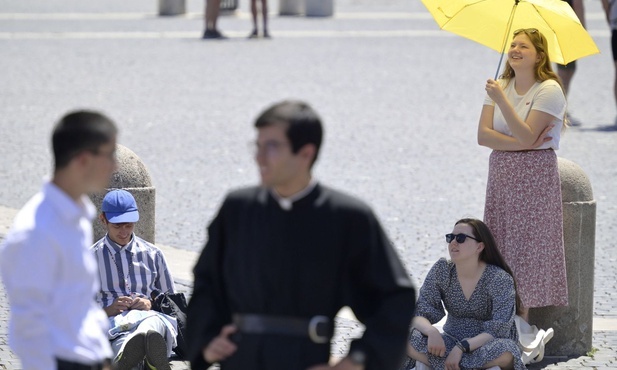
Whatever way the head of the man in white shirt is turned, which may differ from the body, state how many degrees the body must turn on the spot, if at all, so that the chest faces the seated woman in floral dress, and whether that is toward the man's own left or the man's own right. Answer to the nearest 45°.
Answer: approximately 45° to the man's own left

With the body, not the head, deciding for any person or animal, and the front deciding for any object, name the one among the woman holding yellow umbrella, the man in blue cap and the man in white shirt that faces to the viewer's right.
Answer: the man in white shirt

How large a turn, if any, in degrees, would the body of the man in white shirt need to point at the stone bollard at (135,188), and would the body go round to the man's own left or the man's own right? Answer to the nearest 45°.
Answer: approximately 90° to the man's own left

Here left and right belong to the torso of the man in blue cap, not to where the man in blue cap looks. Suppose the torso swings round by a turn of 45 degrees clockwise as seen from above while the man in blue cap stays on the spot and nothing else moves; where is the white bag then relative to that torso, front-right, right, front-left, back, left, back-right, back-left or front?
back-left

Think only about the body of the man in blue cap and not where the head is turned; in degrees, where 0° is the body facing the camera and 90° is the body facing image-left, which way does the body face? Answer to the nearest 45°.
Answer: approximately 0°

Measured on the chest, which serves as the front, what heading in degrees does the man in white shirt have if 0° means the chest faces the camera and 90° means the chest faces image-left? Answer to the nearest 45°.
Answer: approximately 270°

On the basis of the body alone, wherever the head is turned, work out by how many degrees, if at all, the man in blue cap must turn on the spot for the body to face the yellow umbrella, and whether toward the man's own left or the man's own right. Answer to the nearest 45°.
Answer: approximately 90° to the man's own left

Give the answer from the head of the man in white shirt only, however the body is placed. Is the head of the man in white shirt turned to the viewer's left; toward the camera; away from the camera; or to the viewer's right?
to the viewer's right

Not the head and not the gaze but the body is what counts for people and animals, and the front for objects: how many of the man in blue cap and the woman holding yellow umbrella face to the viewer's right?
0

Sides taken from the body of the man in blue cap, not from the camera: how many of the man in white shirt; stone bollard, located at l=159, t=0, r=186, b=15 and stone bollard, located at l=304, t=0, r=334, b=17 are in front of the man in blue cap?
1

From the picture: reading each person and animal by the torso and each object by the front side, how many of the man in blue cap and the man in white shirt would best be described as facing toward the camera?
1

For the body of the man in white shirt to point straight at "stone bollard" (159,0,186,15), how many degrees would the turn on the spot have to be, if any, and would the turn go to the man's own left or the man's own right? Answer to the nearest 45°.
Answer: approximately 90° to the man's own left

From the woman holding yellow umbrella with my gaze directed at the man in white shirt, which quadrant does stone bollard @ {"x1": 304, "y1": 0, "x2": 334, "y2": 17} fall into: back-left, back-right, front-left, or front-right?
back-right

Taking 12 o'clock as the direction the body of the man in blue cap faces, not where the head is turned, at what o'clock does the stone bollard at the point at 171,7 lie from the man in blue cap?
The stone bollard is roughly at 6 o'clock from the man in blue cap.
